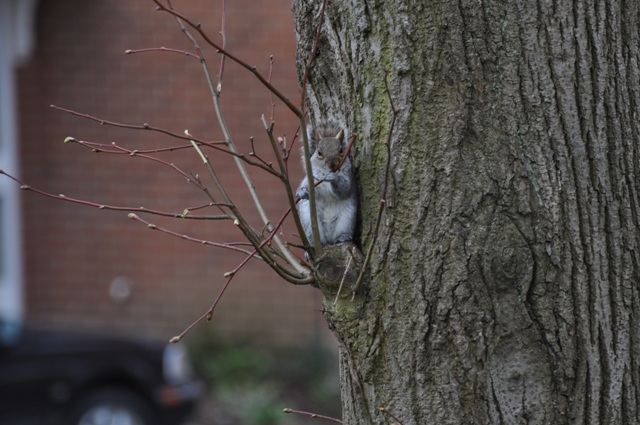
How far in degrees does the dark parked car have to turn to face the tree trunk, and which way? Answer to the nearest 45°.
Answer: approximately 90° to its right

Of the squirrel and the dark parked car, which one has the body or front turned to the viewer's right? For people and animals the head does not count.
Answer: the dark parked car

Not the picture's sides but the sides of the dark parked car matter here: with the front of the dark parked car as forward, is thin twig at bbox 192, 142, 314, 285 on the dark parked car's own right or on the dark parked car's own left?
on the dark parked car's own right

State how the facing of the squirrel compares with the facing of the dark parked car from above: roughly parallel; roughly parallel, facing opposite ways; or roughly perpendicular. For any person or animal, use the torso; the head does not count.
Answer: roughly perpendicular

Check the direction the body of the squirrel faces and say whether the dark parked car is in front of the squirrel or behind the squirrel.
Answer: behind

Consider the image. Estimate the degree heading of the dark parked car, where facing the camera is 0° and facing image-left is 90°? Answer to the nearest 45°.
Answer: approximately 270°

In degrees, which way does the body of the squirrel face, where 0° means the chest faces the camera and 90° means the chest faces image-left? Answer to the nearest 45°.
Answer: approximately 0°

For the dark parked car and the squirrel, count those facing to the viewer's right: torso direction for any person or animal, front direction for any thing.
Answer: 1

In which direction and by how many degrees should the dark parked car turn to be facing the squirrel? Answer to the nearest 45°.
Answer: approximately 90° to its right
